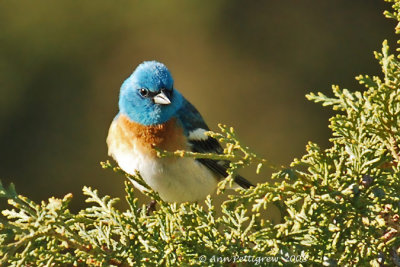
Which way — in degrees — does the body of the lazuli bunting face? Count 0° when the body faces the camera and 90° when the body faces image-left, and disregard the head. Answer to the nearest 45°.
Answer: approximately 45°
